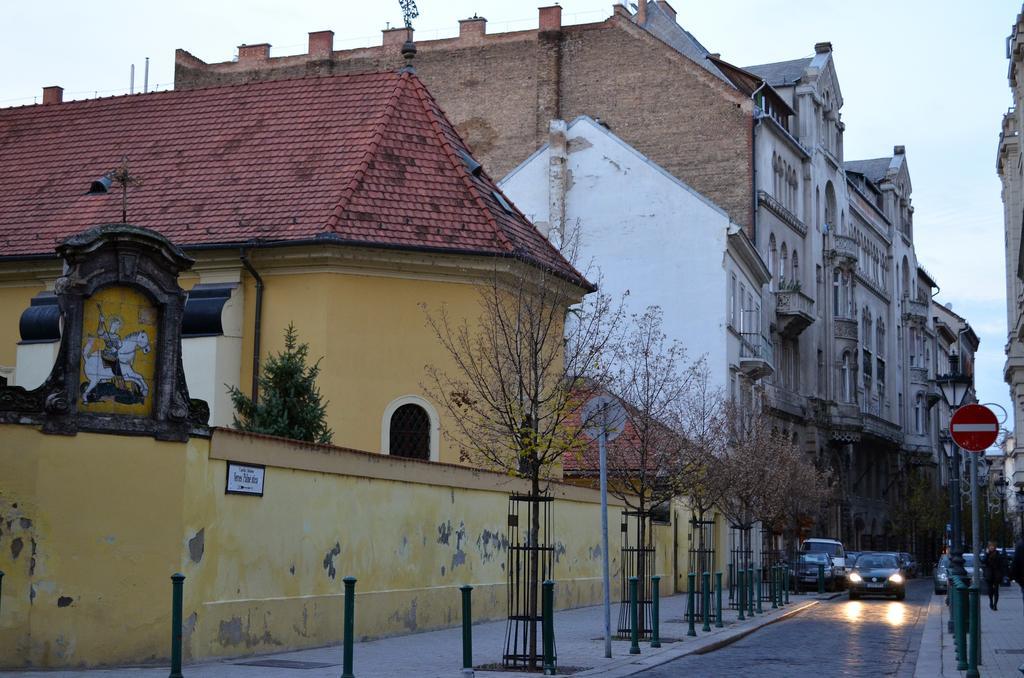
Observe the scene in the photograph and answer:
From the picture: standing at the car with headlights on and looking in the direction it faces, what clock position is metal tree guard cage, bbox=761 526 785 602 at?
The metal tree guard cage is roughly at 2 o'clock from the car with headlights on.

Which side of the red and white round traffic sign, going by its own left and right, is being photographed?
front

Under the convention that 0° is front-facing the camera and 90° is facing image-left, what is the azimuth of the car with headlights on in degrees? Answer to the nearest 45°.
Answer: approximately 0°

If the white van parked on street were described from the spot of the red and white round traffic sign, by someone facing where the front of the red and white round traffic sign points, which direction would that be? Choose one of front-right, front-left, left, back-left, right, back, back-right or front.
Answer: back

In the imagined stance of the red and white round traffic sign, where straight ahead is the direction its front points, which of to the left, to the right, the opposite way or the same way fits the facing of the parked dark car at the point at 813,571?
the same way

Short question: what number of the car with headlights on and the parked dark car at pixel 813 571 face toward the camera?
2

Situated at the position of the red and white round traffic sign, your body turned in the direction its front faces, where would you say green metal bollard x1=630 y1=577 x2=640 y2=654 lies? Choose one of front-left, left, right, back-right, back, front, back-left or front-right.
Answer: right

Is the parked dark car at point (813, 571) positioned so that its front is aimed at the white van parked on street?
no

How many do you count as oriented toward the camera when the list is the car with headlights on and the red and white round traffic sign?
2

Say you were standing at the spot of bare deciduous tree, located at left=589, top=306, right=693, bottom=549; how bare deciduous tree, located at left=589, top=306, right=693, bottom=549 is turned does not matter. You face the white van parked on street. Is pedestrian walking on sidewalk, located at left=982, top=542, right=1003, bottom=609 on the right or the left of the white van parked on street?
right

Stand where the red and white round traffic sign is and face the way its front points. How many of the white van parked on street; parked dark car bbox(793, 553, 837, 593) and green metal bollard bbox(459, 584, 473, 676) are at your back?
2

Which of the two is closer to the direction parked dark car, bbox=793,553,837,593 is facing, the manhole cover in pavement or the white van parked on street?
the manhole cover in pavement

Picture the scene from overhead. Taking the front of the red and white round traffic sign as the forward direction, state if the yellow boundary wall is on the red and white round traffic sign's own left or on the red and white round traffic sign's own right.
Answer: on the red and white round traffic sign's own right

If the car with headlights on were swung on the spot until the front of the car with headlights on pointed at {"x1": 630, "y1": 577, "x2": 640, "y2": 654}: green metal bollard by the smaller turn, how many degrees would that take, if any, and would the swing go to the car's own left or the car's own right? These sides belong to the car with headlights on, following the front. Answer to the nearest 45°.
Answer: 0° — it already faces it

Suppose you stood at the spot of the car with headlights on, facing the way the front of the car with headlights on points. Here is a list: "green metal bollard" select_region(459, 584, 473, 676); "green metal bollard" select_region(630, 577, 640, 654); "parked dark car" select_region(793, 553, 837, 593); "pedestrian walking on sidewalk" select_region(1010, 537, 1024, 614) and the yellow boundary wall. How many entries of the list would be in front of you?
4

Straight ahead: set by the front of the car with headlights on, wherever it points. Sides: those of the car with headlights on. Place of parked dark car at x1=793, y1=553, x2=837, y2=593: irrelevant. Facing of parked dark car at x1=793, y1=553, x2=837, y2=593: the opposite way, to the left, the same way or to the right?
the same way
